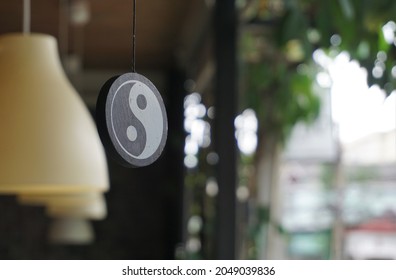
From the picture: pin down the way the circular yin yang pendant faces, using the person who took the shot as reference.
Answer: facing the viewer and to the right of the viewer

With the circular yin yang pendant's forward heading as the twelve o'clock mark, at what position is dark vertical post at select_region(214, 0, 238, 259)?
The dark vertical post is roughly at 8 o'clock from the circular yin yang pendant.

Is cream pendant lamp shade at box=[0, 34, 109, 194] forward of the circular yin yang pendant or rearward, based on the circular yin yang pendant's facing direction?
rearward
